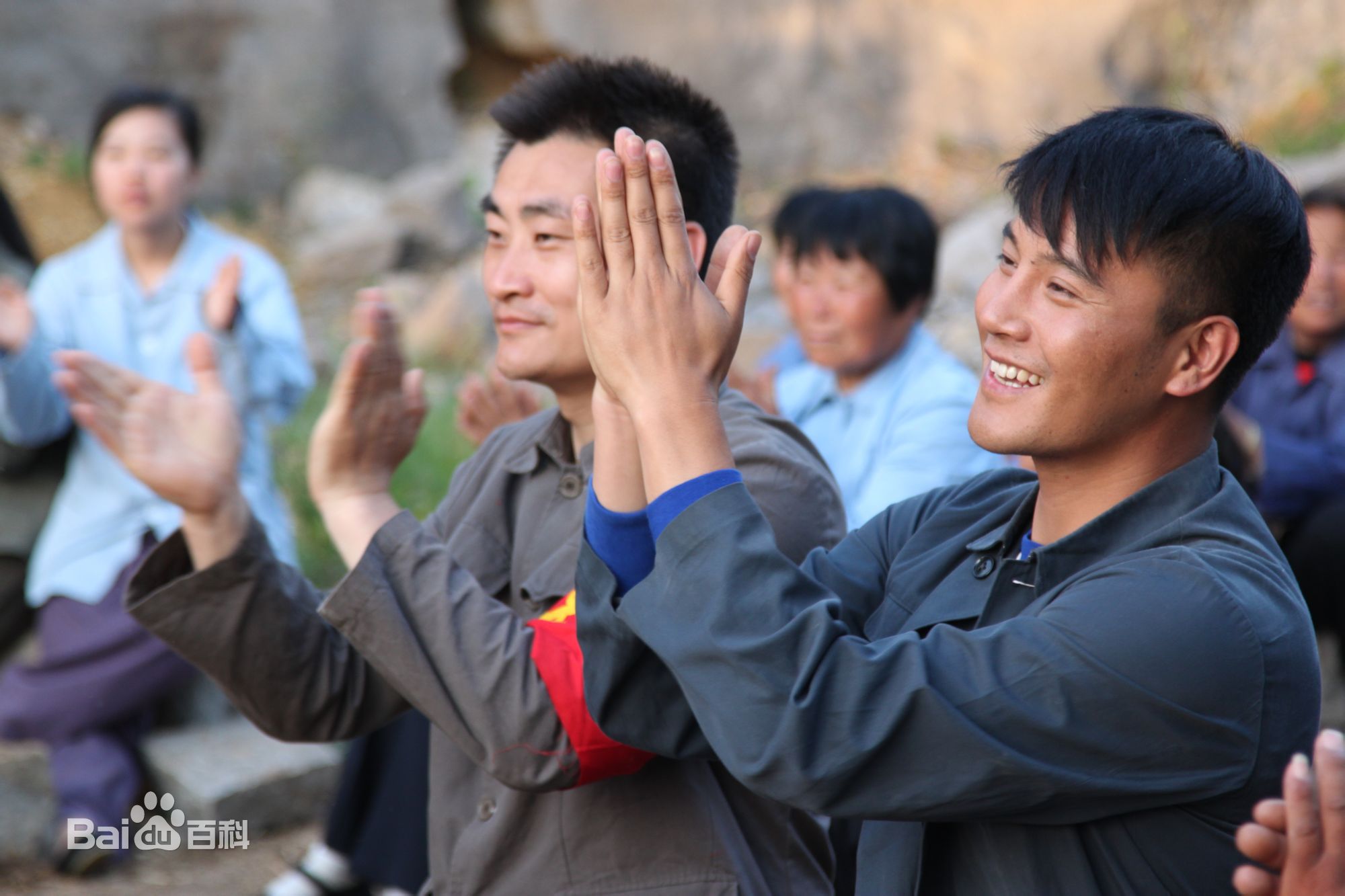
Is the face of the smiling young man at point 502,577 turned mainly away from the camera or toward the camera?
toward the camera

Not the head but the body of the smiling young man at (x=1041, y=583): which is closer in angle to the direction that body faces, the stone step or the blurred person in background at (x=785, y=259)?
the stone step

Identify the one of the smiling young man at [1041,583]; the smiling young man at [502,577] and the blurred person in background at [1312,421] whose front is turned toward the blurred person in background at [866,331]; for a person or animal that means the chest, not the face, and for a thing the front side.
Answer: the blurred person in background at [1312,421]

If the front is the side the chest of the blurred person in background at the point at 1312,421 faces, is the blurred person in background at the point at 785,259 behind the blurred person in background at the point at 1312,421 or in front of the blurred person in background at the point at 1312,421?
in front

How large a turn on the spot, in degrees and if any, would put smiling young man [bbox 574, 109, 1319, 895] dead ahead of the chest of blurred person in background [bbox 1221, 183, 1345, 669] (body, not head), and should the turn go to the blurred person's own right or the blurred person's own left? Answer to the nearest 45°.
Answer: approximately 45° to the blurred person's own left

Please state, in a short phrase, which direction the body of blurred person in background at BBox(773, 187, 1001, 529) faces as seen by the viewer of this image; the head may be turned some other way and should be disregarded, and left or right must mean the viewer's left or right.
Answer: facing the viewer and to the left of the viewer

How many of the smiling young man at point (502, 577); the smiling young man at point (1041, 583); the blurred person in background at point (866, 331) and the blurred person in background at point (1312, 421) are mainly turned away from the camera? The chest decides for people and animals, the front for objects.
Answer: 0

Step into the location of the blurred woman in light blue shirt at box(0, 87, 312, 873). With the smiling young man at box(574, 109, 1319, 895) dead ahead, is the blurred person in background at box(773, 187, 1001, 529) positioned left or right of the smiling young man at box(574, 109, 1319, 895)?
left

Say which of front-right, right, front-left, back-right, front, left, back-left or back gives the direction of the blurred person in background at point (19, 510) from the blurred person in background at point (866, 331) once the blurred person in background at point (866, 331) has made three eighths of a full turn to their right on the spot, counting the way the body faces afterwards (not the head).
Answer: left

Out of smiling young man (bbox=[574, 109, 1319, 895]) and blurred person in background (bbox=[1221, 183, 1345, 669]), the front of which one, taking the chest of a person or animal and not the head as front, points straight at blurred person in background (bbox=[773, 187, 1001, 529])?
blurred person in background (bbox=[1221, 183, 1345, 669])

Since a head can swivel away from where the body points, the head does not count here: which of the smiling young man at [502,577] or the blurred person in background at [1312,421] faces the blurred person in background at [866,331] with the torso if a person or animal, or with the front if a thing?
the blurred person in background at [1312,421]

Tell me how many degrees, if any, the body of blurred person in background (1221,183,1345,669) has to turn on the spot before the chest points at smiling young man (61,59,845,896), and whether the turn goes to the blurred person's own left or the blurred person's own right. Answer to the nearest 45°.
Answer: approximately 45° to the blurred person's own left

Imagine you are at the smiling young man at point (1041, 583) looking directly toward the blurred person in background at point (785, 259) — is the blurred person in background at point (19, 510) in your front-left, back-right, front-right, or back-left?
front-left

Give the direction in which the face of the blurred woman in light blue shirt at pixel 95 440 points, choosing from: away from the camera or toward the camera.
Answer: toward the camera

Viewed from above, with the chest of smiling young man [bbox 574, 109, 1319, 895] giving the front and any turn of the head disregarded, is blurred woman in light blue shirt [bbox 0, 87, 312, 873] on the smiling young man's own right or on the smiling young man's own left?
on the smiling young man's own right

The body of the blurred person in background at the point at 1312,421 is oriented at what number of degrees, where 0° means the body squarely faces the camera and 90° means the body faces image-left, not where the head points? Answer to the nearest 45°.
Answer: approximately 45°

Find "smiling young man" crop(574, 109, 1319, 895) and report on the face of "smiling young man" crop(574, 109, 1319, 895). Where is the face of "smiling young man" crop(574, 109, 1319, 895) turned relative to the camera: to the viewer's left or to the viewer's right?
to the viewer's left
